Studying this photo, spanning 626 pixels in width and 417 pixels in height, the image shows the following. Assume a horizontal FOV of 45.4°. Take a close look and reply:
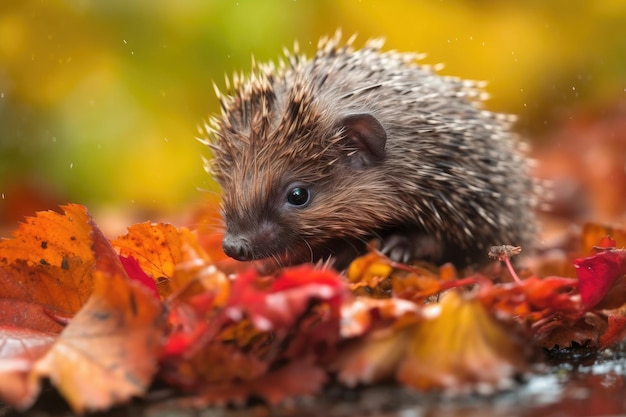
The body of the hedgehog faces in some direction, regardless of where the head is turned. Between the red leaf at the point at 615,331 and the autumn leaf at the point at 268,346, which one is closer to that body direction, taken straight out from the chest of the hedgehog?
the autumn leaf

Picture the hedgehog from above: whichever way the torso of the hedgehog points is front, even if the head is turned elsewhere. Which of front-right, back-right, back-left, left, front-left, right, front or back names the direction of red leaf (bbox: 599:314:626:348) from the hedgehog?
left

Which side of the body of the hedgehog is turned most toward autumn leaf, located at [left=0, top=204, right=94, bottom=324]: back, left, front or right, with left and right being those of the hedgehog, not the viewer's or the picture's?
front

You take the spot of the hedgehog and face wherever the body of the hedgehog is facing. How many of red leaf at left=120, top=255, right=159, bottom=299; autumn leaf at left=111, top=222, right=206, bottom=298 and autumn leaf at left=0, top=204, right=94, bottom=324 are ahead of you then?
3

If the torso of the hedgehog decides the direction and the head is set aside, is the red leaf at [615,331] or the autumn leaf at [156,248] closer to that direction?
the autumn leaf

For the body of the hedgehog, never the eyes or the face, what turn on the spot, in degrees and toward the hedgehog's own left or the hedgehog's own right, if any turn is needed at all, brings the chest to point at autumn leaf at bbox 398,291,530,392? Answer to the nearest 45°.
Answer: approximately 45° to the hedgehog's own left

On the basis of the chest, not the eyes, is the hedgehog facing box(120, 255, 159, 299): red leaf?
yes

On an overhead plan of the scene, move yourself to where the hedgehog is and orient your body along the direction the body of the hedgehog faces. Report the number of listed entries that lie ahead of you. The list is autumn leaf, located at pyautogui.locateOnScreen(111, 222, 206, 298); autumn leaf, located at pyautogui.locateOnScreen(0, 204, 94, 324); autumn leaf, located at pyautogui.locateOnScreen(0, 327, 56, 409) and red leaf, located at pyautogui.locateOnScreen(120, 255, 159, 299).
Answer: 4

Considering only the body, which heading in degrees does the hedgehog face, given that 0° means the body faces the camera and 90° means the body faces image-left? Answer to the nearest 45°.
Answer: approximately 45°
